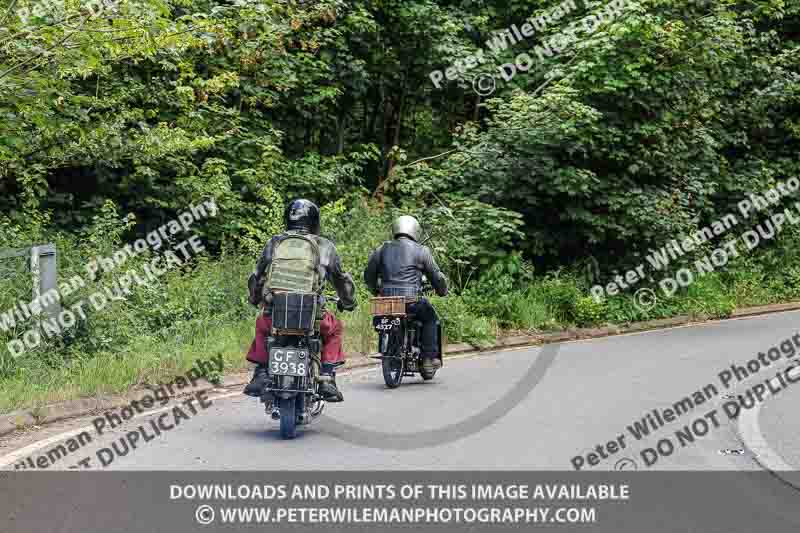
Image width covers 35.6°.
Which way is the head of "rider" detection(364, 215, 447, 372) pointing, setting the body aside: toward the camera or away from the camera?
away from the camera

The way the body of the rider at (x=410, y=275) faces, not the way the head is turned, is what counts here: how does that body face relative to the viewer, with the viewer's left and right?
facing away from the viewer and to the right of the viewer

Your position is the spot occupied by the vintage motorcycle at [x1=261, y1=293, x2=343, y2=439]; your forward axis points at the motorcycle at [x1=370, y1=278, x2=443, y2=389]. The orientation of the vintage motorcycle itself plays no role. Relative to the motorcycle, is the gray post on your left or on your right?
left

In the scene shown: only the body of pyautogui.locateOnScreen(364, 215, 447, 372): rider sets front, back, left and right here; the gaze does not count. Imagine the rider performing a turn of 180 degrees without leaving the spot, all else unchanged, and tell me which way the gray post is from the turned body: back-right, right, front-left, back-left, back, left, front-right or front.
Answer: back-right

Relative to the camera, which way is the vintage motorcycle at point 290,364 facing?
away from the camera
